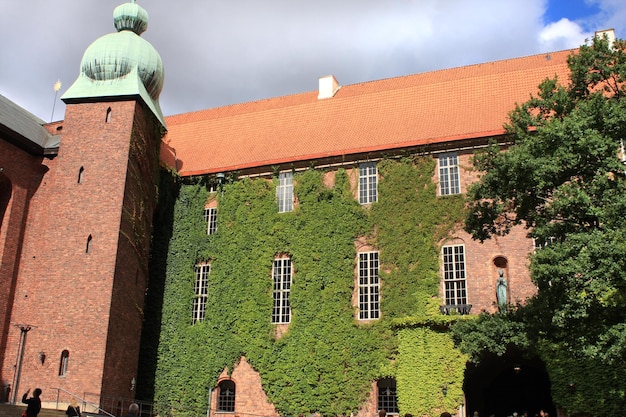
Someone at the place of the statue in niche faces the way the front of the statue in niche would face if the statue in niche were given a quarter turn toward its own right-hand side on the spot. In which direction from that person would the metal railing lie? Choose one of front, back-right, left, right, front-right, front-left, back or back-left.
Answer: front

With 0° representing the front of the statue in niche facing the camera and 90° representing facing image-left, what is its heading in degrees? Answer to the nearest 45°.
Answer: approximately 0°

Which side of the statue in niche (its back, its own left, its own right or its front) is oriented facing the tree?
front

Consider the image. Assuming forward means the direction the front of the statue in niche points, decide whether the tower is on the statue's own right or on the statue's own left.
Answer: on the statue's own right

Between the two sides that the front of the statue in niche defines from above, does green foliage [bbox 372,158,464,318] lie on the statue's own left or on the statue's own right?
on the statue's own right
